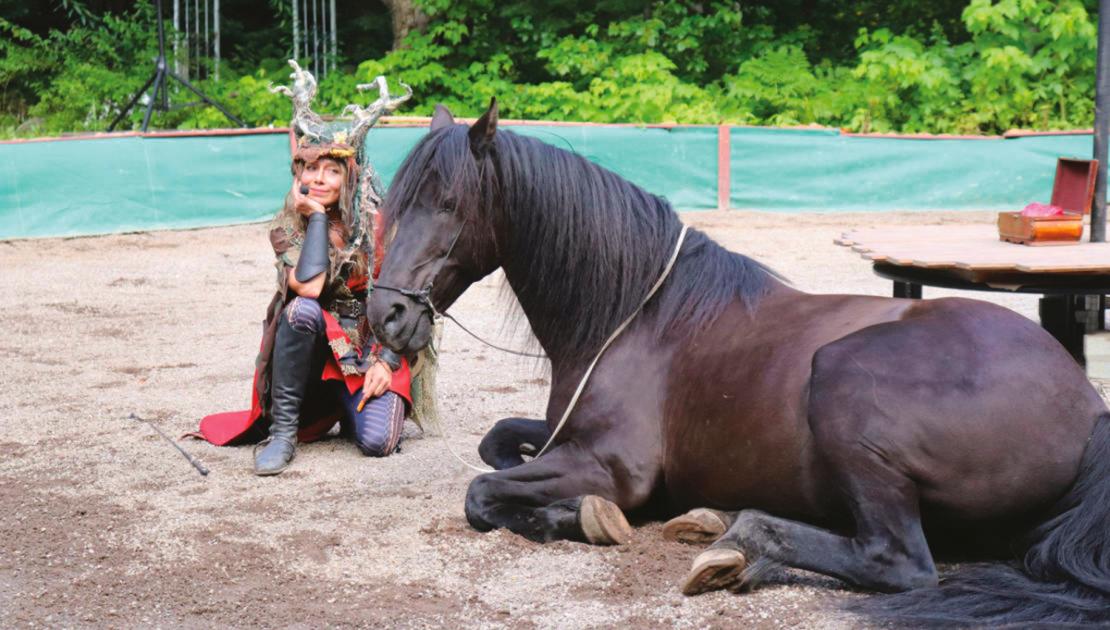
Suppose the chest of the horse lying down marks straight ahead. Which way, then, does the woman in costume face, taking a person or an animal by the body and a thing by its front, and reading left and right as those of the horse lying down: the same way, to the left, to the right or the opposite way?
to the left

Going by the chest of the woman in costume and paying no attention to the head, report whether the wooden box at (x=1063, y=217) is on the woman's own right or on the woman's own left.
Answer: on the woman's own left

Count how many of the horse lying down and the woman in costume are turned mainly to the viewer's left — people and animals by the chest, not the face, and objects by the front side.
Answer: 1

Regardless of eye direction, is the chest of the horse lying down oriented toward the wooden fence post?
no

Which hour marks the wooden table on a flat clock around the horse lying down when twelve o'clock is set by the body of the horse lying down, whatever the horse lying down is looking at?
The wooden table is roughly at 4 o'clock from the horse lying down.

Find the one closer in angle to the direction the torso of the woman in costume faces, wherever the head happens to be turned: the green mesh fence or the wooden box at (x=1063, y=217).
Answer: the wooden box

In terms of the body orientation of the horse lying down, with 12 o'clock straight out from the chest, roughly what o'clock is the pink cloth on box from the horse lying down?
The pink cloth on box is roughly at 4 o'clock from the horse lying down.

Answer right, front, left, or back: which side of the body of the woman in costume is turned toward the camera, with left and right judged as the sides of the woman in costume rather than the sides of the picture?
front

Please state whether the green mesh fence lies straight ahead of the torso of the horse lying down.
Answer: no

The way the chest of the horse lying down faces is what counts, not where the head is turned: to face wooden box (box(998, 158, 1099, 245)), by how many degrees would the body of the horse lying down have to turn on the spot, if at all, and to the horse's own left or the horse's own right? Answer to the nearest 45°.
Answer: approximately 135° to the horse's own right

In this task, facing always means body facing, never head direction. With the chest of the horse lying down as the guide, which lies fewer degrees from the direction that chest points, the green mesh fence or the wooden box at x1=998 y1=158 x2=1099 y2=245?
the green mesh fence

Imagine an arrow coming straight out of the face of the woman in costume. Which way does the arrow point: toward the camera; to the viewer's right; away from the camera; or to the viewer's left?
toward the camera

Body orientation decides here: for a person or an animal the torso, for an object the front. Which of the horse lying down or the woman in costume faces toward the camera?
the woman in costume

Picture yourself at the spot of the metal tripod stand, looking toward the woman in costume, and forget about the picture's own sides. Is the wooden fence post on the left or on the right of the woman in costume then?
left

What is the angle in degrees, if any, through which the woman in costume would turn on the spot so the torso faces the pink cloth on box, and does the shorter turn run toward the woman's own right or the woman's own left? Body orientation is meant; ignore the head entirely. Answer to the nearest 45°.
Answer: approximately 90° to the woman's own left

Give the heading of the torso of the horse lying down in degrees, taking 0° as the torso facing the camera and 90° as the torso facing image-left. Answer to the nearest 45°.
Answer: approximately 90°
